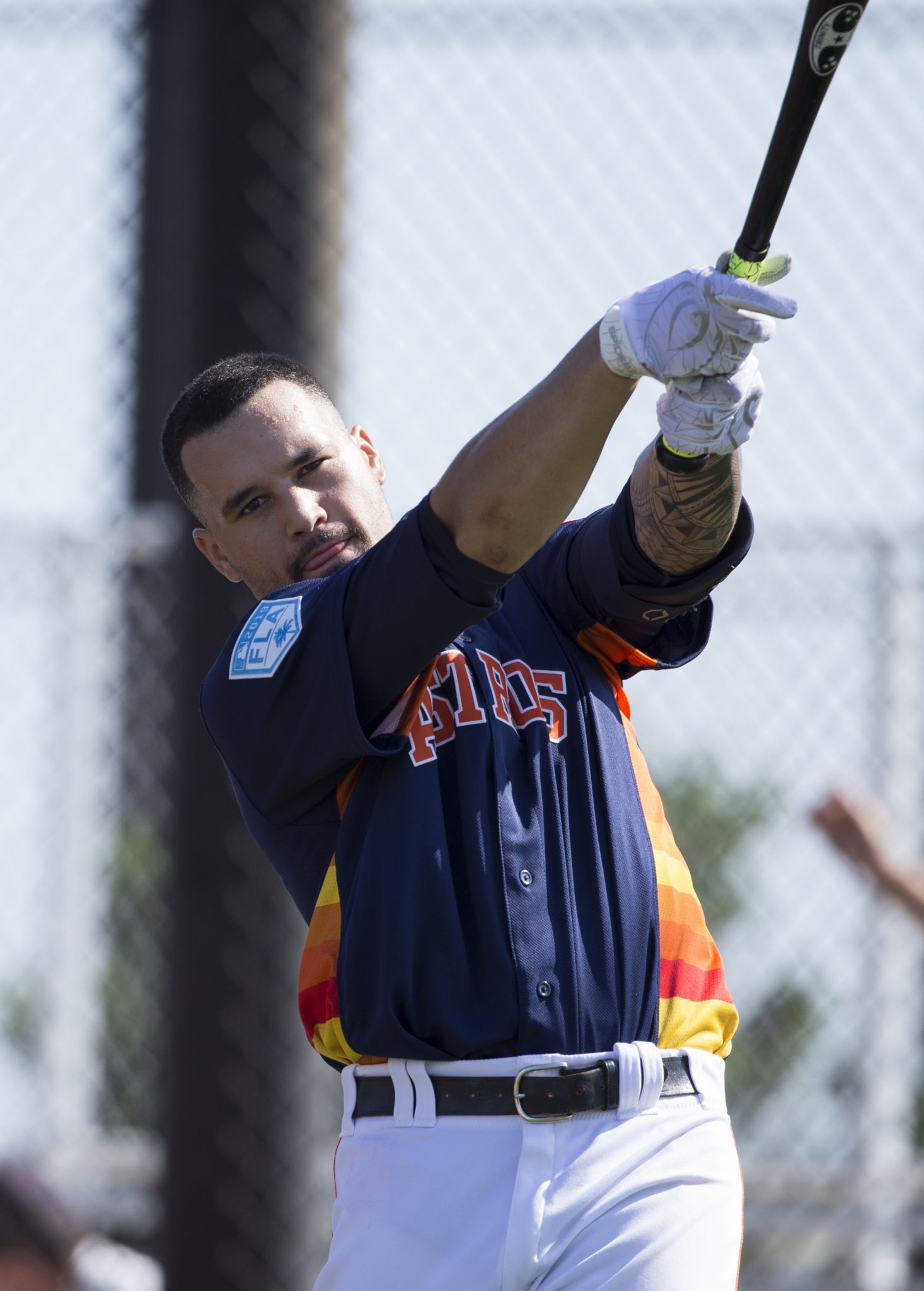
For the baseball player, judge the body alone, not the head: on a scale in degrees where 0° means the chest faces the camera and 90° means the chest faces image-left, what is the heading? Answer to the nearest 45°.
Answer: approximately 0°

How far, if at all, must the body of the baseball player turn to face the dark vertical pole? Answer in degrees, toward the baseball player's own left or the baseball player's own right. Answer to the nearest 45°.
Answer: approximately 180°
